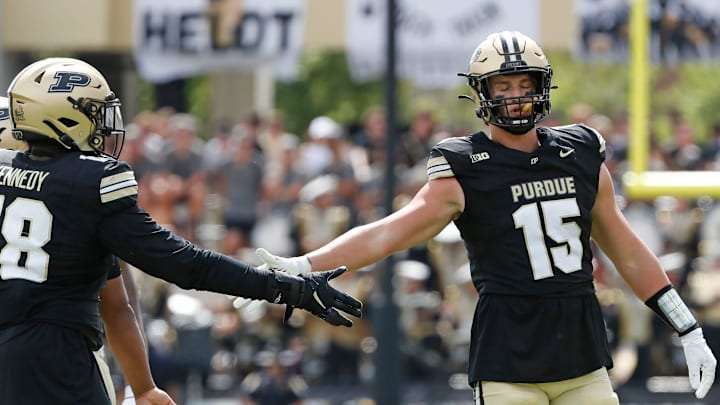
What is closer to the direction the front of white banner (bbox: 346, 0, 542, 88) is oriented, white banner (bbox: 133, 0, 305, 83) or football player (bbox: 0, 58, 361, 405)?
the football player

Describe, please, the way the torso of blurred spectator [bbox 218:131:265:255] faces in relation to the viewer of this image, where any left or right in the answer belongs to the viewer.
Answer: facing the viewer

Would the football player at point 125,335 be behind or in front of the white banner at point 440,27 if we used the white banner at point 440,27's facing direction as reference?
in front

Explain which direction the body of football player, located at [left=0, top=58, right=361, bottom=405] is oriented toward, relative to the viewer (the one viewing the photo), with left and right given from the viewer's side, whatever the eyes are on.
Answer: facing away from the viewer and to the right of the viewer

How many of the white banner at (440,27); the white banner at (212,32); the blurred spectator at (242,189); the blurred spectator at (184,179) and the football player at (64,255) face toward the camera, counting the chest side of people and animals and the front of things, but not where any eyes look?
4

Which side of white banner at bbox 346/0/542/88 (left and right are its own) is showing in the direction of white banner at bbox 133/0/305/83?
right

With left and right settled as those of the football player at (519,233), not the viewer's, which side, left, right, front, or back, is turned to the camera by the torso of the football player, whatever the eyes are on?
front

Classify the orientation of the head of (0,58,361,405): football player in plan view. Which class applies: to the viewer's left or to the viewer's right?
to the viewer's right

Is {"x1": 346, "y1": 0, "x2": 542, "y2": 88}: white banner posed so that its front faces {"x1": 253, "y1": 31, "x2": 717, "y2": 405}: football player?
yes
